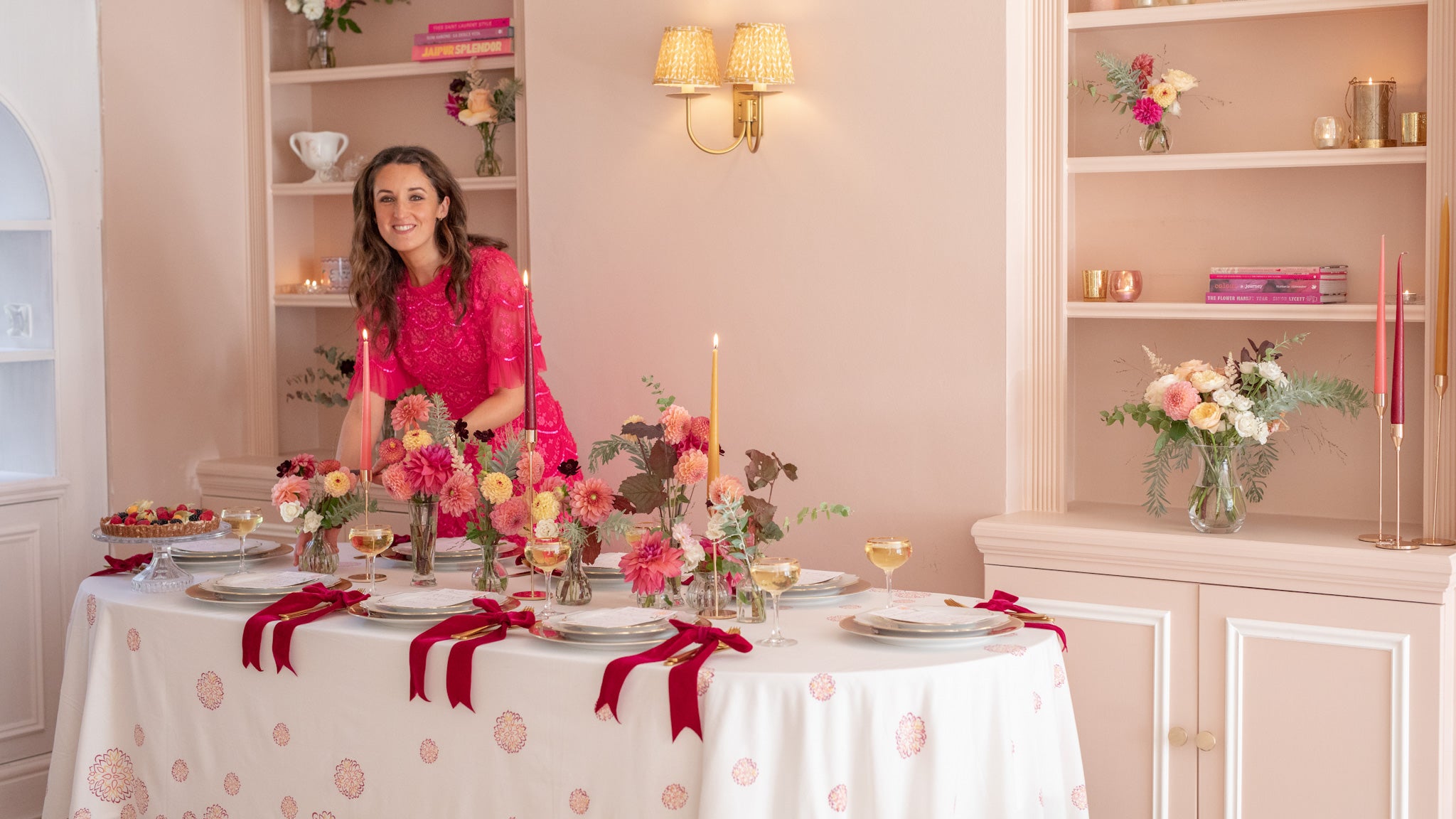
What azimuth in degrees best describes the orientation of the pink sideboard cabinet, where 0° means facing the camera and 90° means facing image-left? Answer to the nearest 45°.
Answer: approximately 0°

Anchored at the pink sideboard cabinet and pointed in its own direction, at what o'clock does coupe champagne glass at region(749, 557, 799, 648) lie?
The coupe champagne glass is roughly at 1 o'clock from the pink sideboard cabinet.

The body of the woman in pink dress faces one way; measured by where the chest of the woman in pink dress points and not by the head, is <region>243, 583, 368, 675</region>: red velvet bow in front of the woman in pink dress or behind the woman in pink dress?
in front

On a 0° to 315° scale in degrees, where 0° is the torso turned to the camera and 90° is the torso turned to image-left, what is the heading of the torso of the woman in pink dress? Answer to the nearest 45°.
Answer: approximately 45°

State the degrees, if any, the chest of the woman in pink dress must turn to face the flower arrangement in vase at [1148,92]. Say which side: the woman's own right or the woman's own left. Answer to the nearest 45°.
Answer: approximately 135° to the woman's own left

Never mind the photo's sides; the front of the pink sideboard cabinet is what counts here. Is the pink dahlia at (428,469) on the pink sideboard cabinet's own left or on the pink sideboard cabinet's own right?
on the pink sideboard cabinet's own right

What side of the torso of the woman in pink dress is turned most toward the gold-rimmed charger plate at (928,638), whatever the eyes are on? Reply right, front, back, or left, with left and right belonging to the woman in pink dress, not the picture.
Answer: left

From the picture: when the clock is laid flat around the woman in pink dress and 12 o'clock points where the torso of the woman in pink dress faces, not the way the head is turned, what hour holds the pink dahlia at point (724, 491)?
The pink dahlia is roughly at 10 o'clock from the woman in pink dress.

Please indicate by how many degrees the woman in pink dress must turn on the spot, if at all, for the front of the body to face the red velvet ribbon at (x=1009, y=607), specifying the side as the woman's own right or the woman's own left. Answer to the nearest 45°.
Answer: approximately 90° to the woman's own left

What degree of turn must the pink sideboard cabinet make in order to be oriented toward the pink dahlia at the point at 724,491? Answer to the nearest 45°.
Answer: approximately 45° to its right

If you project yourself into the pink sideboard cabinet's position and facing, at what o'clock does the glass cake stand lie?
The glass cake stand is roughly at 2 o'clock from the pink sideboard cabinet.

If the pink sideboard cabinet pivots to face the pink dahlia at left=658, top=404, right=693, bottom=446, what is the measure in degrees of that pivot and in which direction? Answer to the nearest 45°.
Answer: approximately 45° to its right

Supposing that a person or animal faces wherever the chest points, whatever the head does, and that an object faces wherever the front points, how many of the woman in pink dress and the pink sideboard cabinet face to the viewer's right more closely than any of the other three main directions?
0

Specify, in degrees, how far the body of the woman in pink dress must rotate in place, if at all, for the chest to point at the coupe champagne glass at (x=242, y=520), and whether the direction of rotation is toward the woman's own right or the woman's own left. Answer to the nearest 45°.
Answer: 0° — they already face it
